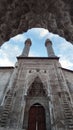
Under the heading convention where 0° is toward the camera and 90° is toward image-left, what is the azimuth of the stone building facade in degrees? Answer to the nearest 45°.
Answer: approximately 0°
